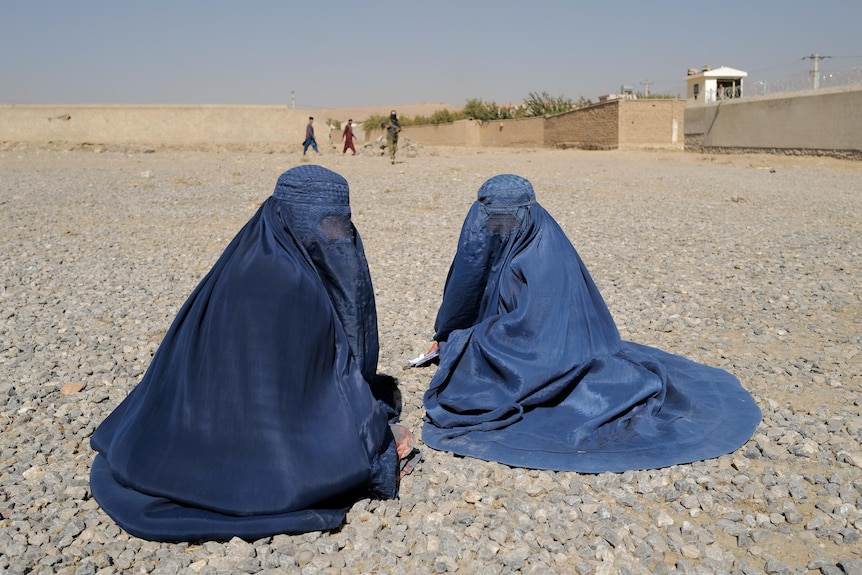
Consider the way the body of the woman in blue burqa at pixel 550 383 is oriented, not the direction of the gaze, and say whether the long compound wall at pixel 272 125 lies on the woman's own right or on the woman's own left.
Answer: on the woman's own right
